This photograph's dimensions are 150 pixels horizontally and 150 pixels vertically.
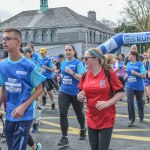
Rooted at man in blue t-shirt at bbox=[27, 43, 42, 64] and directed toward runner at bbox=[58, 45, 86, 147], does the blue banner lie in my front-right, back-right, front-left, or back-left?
back-left

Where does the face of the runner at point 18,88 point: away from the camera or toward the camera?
toward the camera

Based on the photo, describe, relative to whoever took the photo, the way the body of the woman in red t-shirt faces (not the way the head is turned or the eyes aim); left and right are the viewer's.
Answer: facing the viewer and to the left of the viewer

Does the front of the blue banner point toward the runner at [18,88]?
yes

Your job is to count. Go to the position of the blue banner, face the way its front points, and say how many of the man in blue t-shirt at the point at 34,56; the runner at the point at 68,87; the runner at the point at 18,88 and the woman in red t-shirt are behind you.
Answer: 0

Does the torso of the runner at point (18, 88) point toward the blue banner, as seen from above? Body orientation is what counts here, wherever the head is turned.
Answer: no

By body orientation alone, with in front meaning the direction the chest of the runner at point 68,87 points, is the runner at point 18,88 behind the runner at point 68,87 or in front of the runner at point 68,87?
in front

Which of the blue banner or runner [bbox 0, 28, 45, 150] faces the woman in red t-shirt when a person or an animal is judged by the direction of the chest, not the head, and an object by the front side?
the blue banner

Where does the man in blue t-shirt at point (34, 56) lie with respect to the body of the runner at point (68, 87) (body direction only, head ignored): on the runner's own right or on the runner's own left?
on the runner's own right

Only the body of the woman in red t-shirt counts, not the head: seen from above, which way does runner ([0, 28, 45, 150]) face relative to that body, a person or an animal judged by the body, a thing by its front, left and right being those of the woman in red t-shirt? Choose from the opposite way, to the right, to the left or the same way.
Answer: the same way

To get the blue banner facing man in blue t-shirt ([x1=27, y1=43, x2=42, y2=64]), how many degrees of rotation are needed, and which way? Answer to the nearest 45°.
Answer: approximately 45° to its right

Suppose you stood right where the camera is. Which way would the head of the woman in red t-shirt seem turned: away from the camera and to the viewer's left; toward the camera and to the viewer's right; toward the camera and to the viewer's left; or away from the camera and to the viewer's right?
toward the camera and to the viewer's left

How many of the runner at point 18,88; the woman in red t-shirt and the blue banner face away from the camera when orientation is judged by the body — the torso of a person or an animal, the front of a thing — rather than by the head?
0

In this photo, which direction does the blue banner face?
toward the camera

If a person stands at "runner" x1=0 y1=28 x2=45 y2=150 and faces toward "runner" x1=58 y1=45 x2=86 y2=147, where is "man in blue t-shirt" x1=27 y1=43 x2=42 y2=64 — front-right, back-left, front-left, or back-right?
front-left
